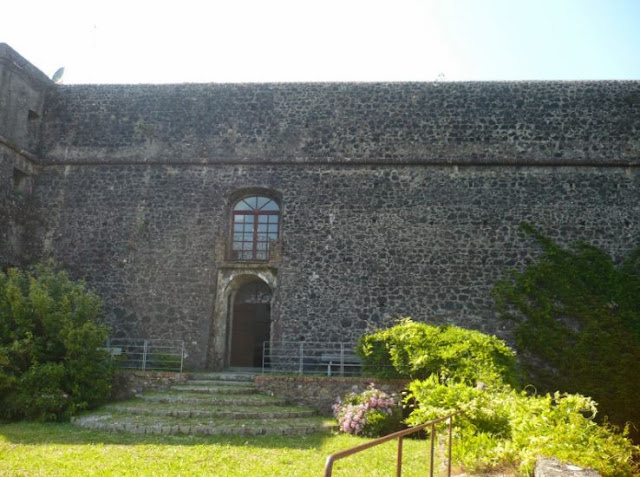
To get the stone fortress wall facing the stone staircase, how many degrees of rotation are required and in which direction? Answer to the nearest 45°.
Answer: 0° — it already faces it

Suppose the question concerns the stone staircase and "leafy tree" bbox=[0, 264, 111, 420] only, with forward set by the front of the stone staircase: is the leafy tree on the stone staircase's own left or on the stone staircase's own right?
on the stone staircase's own right

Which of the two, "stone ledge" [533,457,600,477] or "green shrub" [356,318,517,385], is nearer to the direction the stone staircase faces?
the stone ledge

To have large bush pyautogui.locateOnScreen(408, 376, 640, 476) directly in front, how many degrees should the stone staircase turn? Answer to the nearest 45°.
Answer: approximately 45° to its left

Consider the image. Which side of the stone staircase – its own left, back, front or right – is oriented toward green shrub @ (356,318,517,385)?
left

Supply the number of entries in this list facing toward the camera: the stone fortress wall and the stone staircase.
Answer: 2

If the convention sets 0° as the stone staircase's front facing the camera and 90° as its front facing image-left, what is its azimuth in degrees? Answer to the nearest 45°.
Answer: approximately 0°
